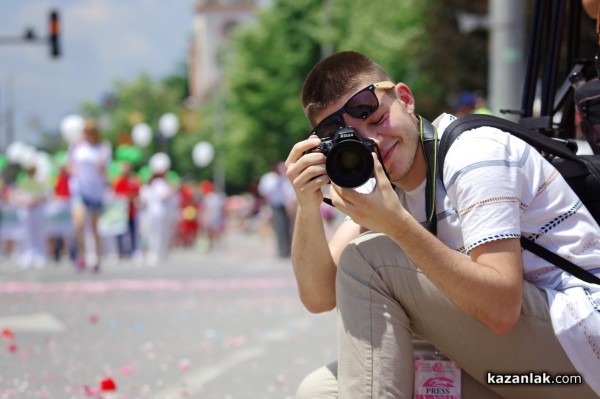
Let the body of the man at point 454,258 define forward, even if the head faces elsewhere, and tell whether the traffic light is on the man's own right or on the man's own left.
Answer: on the man's own right

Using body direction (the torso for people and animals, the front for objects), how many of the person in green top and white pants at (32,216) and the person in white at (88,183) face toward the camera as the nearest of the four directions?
2

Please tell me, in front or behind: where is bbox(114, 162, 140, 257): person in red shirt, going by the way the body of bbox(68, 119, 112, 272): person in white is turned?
behind

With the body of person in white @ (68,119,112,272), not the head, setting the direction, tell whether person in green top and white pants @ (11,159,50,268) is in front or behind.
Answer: behind

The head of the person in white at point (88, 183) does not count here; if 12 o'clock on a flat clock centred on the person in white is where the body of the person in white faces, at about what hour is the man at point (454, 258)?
The man is roughly at 12 o'clock from the person in white.

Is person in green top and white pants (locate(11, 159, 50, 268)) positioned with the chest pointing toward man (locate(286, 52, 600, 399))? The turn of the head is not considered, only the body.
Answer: yes

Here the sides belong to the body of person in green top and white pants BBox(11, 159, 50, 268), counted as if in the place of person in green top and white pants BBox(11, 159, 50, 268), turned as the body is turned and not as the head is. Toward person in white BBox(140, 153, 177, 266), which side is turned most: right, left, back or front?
left

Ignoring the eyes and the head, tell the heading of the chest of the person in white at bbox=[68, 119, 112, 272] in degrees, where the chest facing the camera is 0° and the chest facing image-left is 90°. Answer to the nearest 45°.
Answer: approximately 0°

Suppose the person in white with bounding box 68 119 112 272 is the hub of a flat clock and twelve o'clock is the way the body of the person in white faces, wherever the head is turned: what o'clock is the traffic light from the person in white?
The traffic light is roughly at 6 o'clock from the person in white.

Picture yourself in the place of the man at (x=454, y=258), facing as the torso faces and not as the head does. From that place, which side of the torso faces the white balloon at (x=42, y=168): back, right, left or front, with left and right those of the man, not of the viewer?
right
